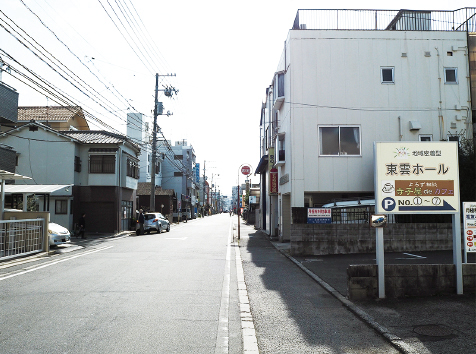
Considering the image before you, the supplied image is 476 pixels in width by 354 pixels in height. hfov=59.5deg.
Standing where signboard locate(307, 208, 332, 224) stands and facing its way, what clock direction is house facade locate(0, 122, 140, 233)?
The house facade is roughly at 4 o'clock from the signboard.

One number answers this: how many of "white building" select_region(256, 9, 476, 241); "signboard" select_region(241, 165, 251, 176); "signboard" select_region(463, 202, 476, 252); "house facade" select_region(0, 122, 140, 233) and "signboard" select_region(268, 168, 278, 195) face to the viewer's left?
1

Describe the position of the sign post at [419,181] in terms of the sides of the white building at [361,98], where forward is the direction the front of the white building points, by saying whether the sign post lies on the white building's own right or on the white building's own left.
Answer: on the white building's own left

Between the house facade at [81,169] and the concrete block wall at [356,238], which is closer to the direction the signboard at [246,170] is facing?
the concrete block wall

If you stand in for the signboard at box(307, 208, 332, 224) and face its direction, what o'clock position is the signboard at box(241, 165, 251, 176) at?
the signboard at box(241, 165, 251, 176) is roughly at 5 o'clock from the signboard at box(307, 208, 332, 224).

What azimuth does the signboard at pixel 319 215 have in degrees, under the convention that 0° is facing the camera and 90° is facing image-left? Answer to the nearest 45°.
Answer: approximately 0°

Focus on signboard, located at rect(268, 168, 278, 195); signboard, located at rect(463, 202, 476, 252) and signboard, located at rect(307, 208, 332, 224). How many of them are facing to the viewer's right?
0

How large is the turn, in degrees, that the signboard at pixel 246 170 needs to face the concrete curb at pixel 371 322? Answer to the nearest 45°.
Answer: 0° — it already faces it

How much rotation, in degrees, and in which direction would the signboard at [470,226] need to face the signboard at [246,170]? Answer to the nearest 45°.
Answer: approximately 135° to its right

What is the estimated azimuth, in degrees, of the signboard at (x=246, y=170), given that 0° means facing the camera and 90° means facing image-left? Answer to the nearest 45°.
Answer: approximately 0°

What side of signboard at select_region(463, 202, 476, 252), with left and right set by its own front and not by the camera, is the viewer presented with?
front

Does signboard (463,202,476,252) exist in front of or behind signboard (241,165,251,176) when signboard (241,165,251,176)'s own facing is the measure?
in front

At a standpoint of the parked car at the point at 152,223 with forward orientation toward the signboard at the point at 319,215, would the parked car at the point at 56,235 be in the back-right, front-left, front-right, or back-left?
front-right

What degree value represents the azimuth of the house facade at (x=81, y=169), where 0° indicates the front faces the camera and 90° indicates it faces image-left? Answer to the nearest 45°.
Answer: approximately 270°
